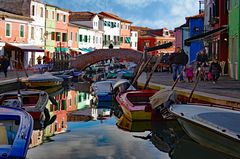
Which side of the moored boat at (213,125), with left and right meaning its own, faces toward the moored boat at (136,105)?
front

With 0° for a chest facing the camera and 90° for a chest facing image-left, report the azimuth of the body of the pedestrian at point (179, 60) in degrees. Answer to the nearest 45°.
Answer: approximately 0°

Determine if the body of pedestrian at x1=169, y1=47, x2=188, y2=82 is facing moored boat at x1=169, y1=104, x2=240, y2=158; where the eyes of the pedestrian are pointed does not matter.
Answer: yes

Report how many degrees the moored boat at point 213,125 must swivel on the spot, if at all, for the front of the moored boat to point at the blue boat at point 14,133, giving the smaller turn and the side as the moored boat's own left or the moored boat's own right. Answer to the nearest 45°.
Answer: approximately 90° to the moored boat's own left

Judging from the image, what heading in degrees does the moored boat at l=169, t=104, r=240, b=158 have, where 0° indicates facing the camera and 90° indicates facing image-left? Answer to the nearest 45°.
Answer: approximately 135°

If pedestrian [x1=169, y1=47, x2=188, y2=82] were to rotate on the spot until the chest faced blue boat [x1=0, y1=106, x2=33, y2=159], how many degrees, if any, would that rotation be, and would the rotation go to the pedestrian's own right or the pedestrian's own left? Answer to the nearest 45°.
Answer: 0° — they already face it

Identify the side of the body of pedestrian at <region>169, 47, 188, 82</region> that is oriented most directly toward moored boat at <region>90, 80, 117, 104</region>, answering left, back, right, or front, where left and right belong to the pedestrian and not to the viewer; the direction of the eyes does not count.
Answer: right

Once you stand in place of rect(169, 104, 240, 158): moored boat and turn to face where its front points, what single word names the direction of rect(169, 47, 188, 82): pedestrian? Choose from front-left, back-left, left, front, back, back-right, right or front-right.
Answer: front-right

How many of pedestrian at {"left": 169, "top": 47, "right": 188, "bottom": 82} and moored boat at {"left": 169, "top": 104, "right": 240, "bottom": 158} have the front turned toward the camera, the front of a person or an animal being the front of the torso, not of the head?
1

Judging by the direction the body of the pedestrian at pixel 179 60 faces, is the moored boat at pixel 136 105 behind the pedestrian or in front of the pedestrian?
in front

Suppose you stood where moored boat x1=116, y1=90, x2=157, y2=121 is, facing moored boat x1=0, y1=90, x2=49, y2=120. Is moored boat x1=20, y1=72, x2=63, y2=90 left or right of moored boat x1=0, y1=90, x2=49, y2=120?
right
